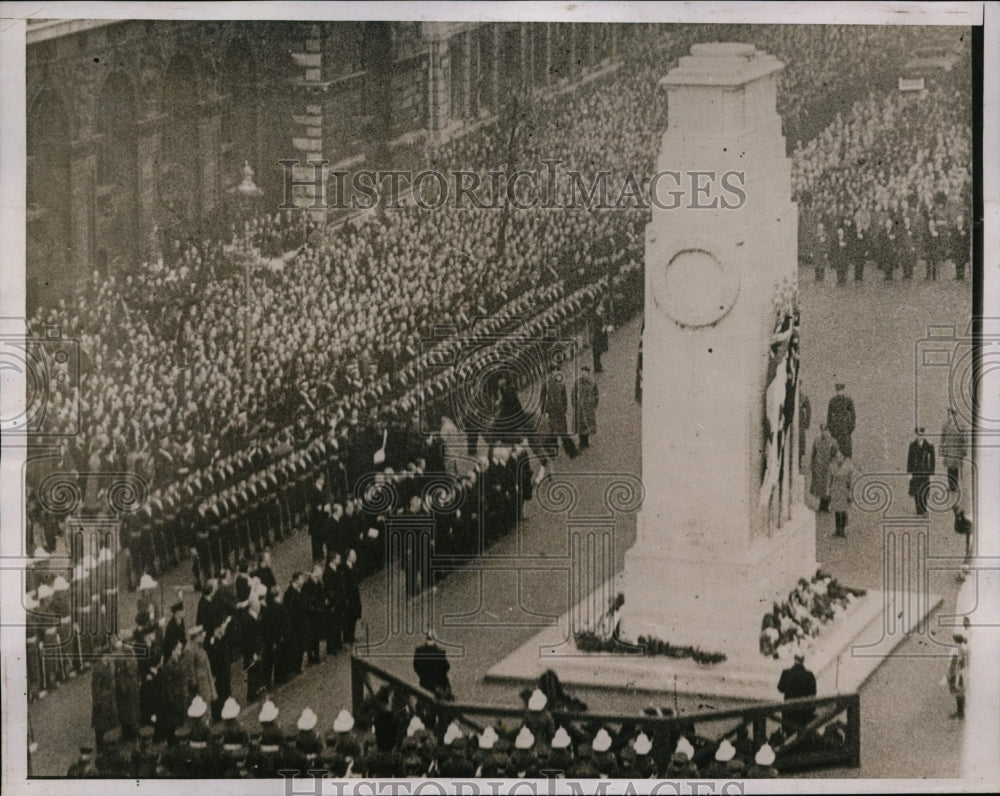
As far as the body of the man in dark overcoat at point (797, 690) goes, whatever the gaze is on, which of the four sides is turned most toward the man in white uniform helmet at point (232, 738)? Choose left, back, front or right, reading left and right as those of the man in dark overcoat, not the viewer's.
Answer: left

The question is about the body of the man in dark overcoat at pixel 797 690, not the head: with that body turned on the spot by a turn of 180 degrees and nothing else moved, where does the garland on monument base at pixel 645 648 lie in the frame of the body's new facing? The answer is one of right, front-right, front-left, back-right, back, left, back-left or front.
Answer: right

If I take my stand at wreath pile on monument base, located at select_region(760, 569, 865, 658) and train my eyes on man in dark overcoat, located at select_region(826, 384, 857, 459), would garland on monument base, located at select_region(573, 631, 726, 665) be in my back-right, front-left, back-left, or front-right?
back-left

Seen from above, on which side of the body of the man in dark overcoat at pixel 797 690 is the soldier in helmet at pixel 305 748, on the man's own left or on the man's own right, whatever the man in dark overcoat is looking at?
on the man's own left

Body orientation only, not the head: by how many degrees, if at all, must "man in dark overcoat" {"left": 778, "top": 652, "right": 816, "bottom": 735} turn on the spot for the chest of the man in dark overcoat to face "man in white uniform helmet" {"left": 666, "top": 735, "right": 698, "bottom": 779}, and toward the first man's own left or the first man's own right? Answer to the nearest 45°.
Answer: approximately 90° to the first man's own left

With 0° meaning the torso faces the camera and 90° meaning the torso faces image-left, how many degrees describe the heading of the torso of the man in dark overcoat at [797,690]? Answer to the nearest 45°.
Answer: approximately 180°
